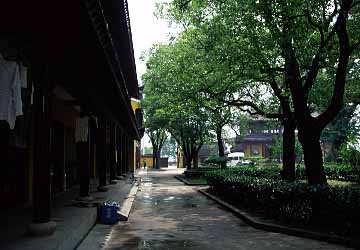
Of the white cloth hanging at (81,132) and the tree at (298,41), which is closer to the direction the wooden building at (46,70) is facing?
the tree

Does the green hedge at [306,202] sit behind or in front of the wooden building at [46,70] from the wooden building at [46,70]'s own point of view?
in front

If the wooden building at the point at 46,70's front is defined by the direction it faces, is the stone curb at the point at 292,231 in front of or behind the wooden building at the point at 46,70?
in front

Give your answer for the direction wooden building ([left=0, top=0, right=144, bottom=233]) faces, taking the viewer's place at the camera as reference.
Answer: facing to the right of the viewer
